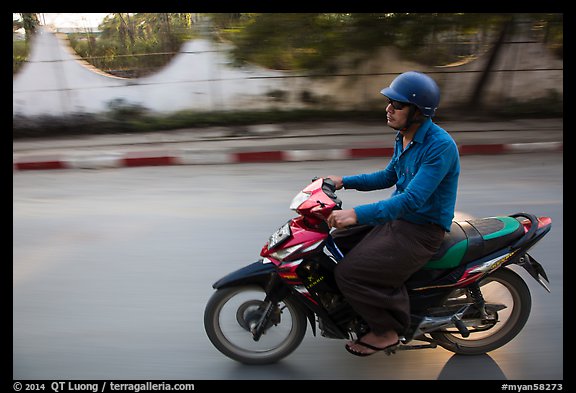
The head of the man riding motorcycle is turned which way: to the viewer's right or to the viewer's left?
to the viewer's left

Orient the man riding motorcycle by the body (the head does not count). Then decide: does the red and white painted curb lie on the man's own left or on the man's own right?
on the man's own right

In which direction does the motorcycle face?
to the viewer's left

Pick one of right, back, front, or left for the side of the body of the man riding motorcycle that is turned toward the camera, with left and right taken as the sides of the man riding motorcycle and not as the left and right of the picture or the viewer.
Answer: left
